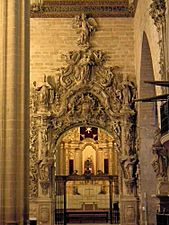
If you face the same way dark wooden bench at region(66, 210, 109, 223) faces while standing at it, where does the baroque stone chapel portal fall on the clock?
The baroque stone chapel portal is roughly at 6 o'clock from the dark wooden bench.

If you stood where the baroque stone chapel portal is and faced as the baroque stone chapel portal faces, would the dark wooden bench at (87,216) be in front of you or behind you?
behind

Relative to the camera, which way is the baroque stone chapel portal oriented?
toward the camera

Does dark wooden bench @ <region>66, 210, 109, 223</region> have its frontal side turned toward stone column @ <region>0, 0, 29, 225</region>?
no

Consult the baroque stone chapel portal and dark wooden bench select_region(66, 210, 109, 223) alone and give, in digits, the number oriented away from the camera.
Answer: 1

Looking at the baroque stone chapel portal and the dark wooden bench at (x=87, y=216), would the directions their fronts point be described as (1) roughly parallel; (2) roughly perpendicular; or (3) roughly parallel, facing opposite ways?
roughly parallel, facing opposite ways

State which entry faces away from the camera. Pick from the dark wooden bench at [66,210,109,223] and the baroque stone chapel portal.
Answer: the dark wooden bench

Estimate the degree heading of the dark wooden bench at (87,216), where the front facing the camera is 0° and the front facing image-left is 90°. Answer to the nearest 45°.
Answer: approximately 180°
